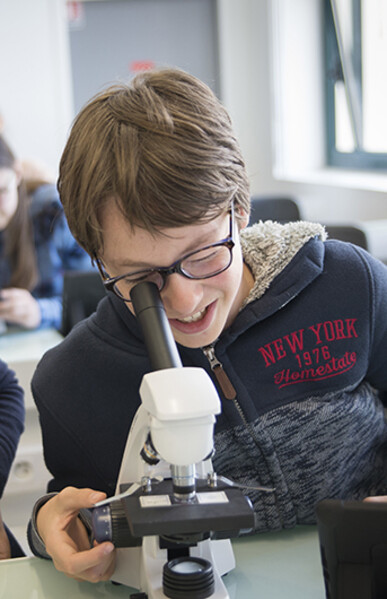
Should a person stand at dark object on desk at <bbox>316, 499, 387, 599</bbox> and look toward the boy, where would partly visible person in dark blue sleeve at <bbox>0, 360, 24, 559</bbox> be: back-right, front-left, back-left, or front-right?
front-left

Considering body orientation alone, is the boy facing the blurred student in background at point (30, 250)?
no

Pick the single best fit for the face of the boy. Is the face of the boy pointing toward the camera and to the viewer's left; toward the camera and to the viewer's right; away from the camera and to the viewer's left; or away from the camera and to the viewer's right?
toward the camera and to the viewer's left

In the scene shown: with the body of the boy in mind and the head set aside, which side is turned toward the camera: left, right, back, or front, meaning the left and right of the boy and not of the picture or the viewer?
front
